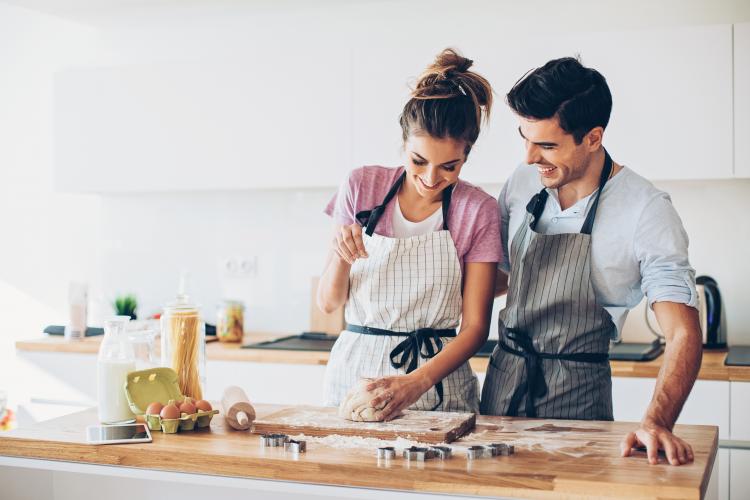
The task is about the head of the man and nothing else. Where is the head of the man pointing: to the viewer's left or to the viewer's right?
to the viewer's left

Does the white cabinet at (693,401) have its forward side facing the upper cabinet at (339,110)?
no

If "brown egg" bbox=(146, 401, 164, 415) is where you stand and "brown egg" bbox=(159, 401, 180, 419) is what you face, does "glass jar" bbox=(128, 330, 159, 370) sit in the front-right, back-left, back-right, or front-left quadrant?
back-left

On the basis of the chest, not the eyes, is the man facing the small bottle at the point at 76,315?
no

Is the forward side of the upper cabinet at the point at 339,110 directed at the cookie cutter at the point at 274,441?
yes

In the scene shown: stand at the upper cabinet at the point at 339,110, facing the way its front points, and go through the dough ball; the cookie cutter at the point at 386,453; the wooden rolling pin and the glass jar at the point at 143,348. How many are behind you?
0

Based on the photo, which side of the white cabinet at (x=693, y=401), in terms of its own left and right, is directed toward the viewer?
front

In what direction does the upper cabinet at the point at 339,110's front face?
toward the camera

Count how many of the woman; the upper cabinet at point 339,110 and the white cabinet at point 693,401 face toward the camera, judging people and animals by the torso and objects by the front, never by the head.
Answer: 3

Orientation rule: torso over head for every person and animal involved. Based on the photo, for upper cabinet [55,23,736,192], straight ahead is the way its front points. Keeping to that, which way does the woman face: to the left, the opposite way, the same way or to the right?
the same way

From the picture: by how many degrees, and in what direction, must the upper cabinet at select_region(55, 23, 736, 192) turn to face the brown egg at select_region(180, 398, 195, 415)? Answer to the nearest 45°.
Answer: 0° — it already faces it

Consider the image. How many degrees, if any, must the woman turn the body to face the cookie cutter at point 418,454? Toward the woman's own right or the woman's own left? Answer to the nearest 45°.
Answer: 0° — they already face it

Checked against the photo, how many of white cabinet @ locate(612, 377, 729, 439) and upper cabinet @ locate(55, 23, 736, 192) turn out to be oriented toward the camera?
2

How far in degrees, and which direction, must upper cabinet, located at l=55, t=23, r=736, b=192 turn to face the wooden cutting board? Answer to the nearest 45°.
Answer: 0° — it already faces it

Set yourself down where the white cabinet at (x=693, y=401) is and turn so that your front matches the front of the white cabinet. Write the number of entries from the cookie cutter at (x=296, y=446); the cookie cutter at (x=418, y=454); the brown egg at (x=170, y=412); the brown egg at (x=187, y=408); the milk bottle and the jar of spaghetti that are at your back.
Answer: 0

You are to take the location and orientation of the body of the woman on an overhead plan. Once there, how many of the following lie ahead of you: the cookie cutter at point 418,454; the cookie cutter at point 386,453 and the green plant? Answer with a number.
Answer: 2

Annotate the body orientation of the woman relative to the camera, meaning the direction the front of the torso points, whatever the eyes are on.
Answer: toward the camera

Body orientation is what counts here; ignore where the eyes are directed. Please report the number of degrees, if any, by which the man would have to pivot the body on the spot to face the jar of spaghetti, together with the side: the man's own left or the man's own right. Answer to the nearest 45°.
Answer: approximately 45° to the man's own right

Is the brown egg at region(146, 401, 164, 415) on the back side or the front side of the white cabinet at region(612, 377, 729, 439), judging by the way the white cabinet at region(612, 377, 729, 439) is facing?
on the front side
